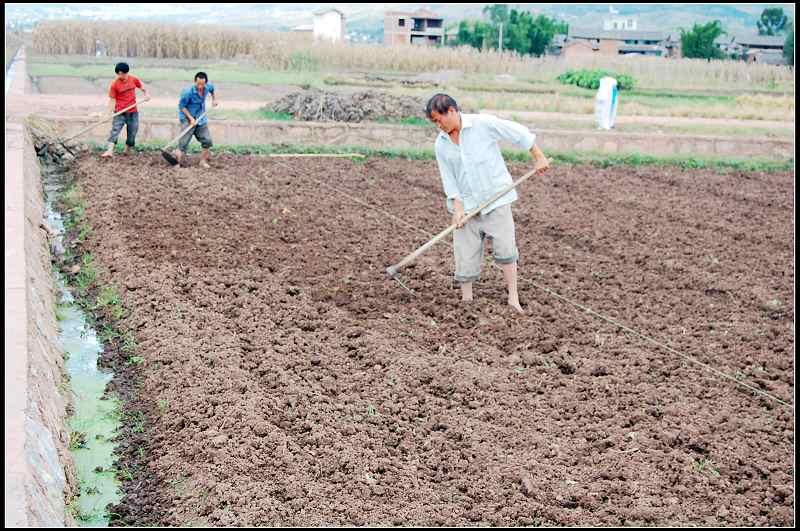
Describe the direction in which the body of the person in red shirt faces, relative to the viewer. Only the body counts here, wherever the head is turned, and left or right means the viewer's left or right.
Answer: facing the viewer and to the left of the viewer

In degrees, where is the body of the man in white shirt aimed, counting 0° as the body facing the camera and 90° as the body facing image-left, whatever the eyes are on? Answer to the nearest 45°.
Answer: approximately 45°

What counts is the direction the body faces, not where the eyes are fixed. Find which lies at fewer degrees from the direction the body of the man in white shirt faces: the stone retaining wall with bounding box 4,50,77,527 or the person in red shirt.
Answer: the stone retaining wall

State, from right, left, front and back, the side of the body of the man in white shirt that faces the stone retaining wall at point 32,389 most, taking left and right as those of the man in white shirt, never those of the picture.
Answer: front

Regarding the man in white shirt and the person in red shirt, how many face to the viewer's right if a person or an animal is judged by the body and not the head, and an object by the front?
0

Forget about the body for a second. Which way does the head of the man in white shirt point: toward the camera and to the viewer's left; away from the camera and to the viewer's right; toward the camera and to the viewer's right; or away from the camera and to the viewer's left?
toward the camera and to the viewer's left

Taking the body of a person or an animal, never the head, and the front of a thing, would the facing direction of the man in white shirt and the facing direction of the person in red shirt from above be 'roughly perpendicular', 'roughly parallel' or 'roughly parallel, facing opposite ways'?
roughly parallel

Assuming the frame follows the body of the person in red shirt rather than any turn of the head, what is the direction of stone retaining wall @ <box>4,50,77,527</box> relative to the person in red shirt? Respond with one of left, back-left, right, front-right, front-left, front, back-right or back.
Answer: front-left

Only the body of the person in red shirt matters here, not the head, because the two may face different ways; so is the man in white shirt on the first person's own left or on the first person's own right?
on the first person's own left

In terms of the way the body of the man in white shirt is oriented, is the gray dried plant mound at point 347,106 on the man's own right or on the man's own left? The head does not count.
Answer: on the man's own right

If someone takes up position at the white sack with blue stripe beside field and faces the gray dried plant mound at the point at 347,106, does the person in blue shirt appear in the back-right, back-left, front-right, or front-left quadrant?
front-left

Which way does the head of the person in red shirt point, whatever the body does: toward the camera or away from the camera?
toward the camera

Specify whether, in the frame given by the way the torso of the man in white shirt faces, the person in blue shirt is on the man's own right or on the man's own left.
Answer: on the man's own right
